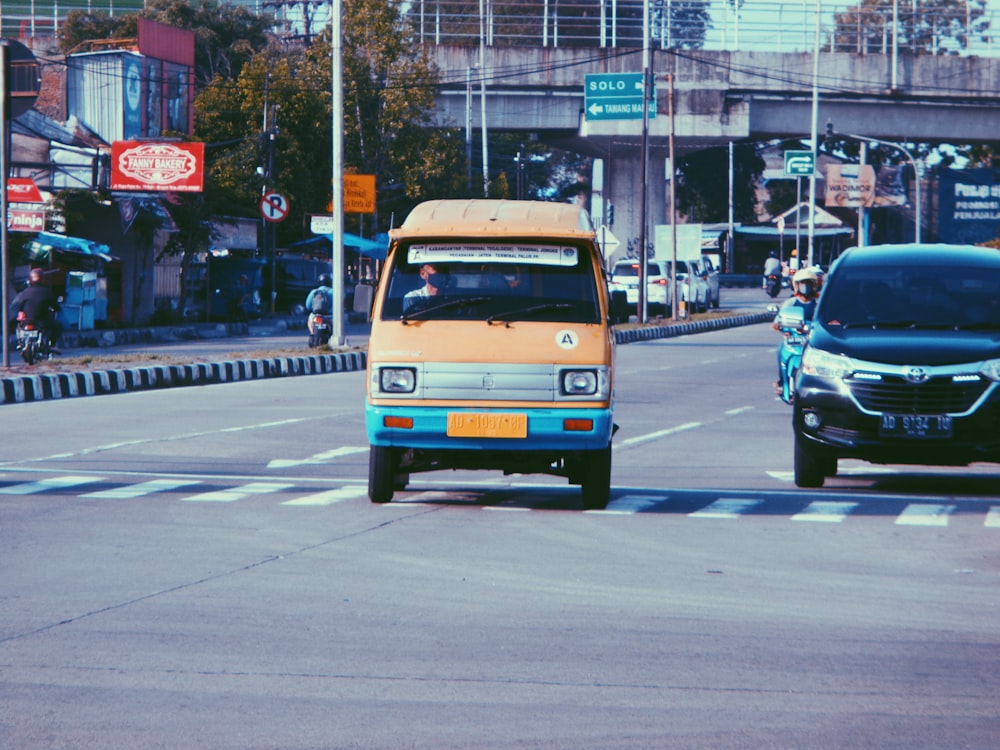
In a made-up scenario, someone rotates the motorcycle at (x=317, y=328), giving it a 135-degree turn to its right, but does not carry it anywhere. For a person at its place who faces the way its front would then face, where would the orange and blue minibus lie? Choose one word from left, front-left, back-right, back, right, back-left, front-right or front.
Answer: front-right

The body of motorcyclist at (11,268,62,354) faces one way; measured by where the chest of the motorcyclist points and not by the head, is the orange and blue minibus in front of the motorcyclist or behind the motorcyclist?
behind

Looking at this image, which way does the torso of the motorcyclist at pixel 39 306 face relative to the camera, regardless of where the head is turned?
away from the camera

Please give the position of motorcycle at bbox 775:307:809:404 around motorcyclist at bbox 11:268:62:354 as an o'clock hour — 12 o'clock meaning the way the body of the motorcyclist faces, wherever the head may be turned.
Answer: The motorcycle is roughly at 5 o'clock from the motorcyclist.

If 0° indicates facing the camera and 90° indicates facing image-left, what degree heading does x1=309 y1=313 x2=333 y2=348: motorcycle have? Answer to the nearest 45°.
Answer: approximately 180°

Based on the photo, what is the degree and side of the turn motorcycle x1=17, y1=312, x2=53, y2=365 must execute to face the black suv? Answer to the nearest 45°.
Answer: approximately 180°

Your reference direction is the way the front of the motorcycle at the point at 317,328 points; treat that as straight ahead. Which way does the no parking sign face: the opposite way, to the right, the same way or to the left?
the opposite way

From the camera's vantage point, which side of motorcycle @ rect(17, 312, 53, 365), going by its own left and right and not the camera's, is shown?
back
